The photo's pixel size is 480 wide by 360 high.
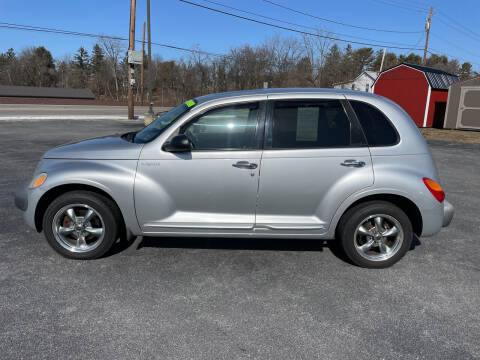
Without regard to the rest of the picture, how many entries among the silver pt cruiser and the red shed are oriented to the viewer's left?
1

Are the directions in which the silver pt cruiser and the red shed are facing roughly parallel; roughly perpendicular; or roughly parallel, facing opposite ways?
roughly perpendicular

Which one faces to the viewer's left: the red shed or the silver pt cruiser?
the silver pt cruiser

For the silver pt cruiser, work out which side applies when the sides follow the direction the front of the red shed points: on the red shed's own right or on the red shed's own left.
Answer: on the red shed's own right

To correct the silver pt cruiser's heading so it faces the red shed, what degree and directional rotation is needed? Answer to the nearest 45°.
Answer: approximately 135° to its right

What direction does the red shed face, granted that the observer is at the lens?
facing the viewer and to the right of the viewer

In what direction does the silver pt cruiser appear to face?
to the viewer's left
